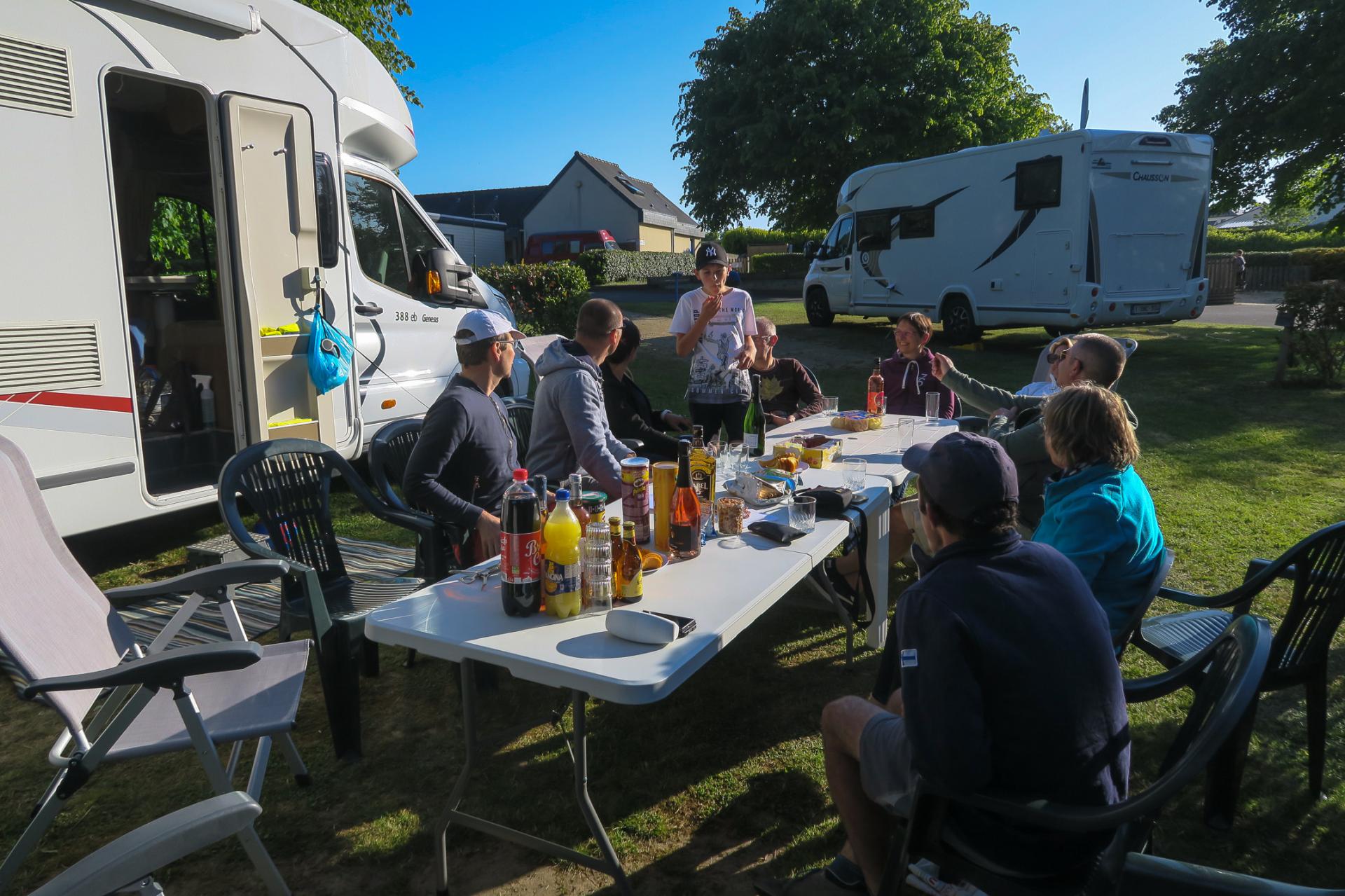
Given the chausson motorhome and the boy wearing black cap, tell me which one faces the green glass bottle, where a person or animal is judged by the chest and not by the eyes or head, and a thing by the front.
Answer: the boy wearing black cap

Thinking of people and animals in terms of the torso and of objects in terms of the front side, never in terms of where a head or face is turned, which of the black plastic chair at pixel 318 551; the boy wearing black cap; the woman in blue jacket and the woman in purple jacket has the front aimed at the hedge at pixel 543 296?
the woman in blue jacket

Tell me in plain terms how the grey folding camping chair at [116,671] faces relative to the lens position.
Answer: facing to the right of the viewer

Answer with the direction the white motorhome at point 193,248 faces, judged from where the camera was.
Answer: facing away from the viewer and to the right of the viewer

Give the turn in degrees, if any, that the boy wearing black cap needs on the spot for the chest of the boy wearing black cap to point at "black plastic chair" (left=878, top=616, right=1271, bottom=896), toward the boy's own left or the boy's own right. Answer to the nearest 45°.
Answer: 0° — they already face it

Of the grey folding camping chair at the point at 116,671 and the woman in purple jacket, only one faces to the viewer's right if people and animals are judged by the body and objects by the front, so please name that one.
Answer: the grey folding camping chair

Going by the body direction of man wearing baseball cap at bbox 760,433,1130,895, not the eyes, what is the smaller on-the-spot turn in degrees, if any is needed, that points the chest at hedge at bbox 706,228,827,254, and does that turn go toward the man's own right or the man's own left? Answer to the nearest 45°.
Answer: approximately 45° to the man's own right

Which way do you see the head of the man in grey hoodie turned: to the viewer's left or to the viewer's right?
to the viewer's right

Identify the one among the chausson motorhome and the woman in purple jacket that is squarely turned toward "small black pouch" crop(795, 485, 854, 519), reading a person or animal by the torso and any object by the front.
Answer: the woman in purple jacket

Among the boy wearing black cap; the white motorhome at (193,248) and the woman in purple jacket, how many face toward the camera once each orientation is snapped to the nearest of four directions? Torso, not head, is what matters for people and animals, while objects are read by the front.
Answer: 2

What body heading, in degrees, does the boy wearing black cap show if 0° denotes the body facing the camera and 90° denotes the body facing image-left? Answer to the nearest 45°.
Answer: approximately 0°

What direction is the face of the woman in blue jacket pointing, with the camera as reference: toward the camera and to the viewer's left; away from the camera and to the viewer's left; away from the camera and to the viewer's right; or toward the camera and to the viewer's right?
away from the camera and to the viewer's left

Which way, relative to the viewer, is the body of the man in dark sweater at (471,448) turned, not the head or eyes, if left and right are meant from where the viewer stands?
facing to the right of the viewer
